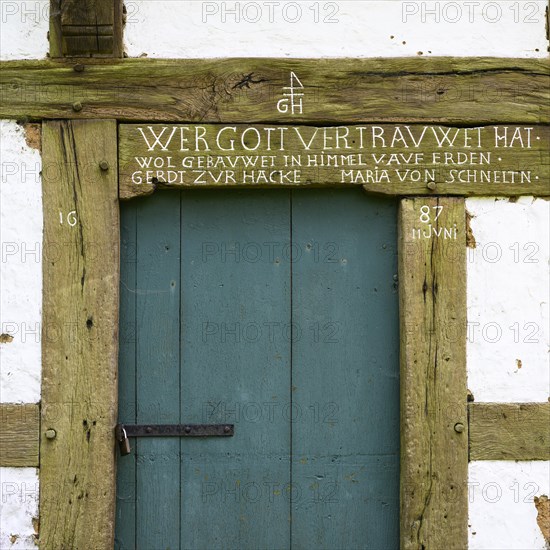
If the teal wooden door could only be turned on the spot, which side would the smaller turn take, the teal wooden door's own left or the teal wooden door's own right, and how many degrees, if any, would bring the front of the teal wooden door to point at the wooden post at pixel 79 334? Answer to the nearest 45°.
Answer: approximately 90° to the teal wooden door's own right

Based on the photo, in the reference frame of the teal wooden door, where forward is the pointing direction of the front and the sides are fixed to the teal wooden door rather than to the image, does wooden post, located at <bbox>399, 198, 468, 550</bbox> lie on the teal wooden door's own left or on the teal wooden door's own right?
on the teal wooden door's own left

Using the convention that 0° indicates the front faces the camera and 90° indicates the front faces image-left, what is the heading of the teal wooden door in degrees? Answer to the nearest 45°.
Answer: approximately 0°

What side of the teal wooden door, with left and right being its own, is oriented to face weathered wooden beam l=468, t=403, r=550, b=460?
left

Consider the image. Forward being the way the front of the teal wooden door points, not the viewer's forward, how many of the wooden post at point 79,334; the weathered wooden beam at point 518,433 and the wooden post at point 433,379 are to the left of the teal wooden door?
2
